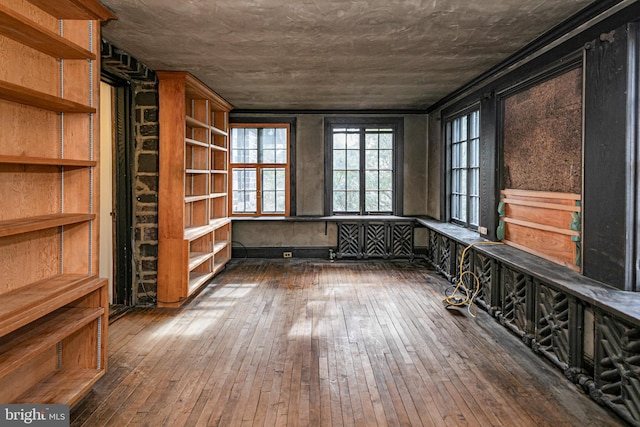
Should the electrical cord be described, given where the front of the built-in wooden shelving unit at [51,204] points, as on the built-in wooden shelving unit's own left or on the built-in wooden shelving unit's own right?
on the built-in wooden shelving unit's own left

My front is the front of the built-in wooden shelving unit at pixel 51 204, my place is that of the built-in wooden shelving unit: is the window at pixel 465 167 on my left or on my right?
on my left

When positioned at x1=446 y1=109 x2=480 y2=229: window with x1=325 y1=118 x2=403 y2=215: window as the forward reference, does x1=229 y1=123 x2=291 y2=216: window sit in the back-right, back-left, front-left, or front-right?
front-left

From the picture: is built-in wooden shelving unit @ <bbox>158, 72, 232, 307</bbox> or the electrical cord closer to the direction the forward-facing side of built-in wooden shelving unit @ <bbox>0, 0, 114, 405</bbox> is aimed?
the electrical cord

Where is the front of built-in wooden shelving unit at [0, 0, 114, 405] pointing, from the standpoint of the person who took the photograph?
facing the viewer and to the right of the viewer

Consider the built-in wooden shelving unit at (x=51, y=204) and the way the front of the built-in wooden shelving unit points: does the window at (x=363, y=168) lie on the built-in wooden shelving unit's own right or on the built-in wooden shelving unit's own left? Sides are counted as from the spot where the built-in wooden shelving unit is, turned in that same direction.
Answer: on the built-in wooden shelving unit's own left
